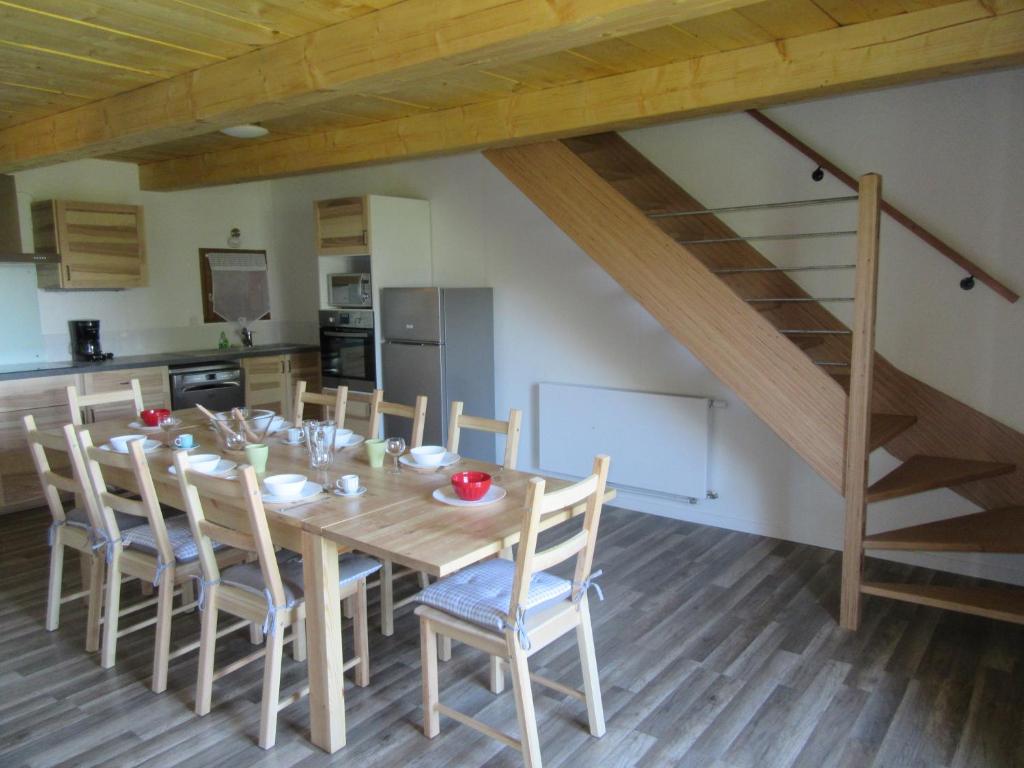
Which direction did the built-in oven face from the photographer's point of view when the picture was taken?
facing the viewer and to the left of the viewer

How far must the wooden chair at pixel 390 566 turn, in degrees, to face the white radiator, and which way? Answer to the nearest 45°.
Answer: approximately 180°

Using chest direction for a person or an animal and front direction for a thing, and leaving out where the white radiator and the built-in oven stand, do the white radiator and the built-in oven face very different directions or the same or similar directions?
same or similar directions

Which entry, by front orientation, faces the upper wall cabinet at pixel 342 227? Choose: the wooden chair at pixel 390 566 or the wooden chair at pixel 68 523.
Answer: the wooden chair at pixel 68 523

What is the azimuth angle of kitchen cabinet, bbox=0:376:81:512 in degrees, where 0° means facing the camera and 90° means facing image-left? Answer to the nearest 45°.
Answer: approximately 315°

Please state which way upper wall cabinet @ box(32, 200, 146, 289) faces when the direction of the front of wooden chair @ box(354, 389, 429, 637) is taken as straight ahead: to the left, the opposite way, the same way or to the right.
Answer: to the left

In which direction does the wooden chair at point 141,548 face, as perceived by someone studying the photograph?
facing away from the viewer and to the right of the viewer

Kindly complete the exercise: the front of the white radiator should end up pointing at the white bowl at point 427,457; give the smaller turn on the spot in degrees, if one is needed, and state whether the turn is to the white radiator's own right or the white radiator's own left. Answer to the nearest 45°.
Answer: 0° — it already faces it

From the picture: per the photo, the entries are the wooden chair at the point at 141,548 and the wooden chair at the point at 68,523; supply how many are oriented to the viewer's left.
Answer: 0

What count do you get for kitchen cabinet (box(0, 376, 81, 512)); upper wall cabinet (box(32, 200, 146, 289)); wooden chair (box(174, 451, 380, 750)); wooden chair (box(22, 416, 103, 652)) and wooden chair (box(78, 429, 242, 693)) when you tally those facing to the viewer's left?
0

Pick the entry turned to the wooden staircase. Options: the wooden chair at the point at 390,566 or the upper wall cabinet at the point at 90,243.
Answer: the upper wall cabinet

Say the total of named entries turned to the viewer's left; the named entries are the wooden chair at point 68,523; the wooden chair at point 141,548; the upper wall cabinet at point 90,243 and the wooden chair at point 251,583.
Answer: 0

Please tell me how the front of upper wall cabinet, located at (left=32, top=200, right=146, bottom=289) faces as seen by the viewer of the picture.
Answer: facing the viewer and to the right of the viewer

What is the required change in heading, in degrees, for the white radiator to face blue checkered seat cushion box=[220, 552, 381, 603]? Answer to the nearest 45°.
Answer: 0° — it already faces it

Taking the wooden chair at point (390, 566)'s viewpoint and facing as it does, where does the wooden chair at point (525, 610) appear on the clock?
the wooden chair at point (525, 610) is roughly at 10 o'clock from the wooden chair at point (390, 566).

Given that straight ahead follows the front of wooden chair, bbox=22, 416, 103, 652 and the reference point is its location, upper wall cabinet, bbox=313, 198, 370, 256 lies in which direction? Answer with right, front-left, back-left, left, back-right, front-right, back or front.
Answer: front

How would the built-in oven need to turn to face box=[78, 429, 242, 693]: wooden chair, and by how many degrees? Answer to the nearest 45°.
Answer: approximately 45° to its left

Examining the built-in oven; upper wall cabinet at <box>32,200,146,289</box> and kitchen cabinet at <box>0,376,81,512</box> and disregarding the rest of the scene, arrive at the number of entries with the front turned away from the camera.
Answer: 0
